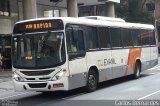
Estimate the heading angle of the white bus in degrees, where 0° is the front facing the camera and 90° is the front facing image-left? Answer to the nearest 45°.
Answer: approximately 45°
